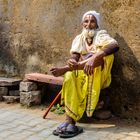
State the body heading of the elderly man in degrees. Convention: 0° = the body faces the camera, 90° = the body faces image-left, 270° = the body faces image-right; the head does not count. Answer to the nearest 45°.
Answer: approximately 45°

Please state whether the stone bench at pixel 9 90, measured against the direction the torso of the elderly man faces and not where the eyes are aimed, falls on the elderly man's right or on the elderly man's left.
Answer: on the elderly man's right

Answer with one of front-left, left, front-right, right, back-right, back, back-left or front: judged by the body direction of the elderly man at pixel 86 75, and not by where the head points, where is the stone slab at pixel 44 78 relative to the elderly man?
right
